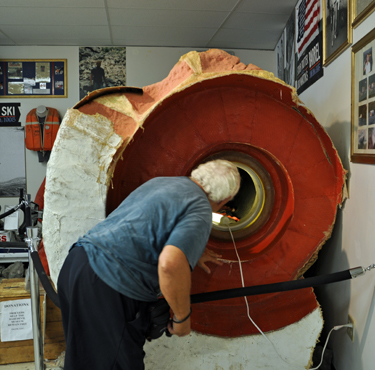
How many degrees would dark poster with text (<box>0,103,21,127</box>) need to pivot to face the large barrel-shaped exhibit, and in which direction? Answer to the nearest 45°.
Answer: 0° — it already faces it

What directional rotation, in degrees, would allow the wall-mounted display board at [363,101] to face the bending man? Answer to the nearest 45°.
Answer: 0° — it already faces them

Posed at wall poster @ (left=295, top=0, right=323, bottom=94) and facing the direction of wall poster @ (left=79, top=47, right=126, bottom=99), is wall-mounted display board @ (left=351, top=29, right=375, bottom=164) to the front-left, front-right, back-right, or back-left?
back-left

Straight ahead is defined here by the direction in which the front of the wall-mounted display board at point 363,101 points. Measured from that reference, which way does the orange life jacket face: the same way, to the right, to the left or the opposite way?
to the left

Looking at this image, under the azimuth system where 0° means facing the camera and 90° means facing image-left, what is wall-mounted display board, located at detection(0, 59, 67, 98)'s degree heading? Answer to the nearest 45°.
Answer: approximately 0°

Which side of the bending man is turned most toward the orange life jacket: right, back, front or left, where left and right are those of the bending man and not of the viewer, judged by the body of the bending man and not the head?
left

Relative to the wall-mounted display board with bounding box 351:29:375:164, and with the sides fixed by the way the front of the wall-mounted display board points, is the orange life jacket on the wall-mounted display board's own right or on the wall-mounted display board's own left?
on the wall-mounted display board's own right

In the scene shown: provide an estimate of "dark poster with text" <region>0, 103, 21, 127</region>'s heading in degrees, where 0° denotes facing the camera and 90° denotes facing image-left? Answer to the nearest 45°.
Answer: approximately 0°

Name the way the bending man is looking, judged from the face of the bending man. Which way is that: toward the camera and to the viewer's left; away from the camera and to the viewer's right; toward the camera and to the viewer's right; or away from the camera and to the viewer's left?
away from the camera and to the viewer's right

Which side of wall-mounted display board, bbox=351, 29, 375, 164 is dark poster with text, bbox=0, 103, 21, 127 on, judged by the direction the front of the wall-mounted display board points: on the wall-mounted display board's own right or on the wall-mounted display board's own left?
on the wall-mounted display board's own right
